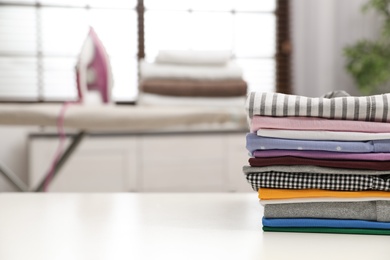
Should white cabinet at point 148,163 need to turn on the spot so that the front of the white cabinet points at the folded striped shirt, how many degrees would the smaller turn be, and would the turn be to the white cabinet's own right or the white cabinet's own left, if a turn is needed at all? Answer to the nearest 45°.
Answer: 0° — it already faces it

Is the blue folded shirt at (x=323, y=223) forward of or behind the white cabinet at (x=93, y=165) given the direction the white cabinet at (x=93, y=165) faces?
forward

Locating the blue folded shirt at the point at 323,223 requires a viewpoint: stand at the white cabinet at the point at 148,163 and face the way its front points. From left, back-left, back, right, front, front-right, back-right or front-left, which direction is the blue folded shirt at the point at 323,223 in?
front

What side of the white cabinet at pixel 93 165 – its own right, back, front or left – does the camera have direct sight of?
front

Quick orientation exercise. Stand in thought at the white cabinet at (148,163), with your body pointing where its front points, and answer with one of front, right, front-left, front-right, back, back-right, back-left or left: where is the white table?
front

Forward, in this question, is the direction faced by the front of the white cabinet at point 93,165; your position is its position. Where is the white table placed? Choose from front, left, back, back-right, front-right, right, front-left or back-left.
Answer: front

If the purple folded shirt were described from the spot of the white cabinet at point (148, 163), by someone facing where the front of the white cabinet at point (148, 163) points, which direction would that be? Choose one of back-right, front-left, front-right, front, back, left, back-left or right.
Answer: front

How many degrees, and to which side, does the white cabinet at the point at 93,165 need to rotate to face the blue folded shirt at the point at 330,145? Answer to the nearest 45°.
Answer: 0° — it already faces it

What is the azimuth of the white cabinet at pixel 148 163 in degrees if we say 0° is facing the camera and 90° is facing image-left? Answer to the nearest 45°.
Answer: approximately 0°

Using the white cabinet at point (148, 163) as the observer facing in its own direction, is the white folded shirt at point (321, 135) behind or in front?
in front

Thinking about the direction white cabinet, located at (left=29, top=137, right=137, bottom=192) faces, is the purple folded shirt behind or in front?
in front
